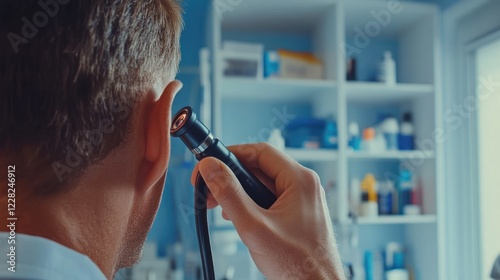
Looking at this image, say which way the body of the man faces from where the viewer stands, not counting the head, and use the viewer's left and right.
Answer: facing away from the viewer

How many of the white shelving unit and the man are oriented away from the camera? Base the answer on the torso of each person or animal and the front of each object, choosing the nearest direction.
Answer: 1

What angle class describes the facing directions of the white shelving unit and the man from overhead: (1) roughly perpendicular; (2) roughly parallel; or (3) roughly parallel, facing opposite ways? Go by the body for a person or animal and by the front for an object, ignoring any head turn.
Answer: roughly parallel, facing opposite ways

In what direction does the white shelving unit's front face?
toward the camera

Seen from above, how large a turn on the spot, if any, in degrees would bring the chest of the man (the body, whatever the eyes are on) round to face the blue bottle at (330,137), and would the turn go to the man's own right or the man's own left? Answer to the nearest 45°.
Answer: approximately 45° to the man's own right

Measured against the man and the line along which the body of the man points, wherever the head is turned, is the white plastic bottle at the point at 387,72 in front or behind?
in front

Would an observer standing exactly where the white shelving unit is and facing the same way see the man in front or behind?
in front

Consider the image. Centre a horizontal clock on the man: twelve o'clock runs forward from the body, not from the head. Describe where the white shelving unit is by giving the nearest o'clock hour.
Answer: The white shelving unit is roughly at 1 o'clock from the man.

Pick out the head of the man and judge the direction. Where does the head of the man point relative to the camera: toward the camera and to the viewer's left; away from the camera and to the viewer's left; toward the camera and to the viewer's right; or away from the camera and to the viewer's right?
away from the camera and to the viewer's right
